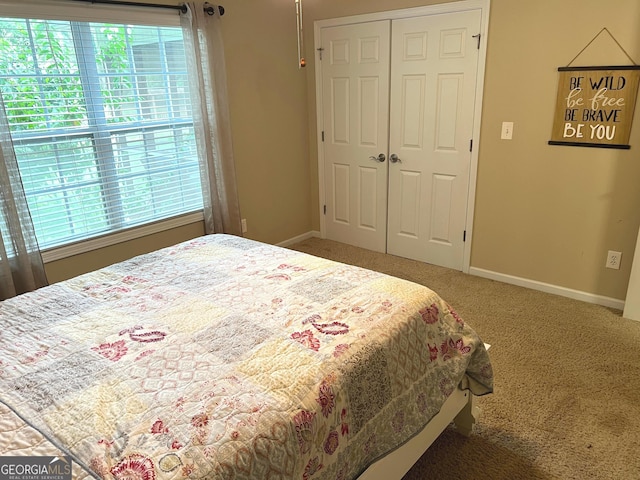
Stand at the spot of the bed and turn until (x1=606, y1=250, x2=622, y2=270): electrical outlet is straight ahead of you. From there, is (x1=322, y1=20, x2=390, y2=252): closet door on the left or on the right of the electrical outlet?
left

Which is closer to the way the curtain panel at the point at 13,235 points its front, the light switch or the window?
the light switch

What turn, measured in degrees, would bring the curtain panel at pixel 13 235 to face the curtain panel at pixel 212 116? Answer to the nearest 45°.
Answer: approximately 45° to its left

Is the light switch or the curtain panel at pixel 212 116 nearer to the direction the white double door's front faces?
the curtain panel

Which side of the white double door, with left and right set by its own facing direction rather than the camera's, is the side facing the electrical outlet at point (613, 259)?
left

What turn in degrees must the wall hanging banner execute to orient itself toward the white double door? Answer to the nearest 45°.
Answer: approximately 45° to its right

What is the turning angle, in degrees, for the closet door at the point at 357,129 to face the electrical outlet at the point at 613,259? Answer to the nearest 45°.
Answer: approximately 90° to its left

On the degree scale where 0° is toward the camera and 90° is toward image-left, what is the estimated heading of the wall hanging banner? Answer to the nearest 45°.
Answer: approximately 45°
